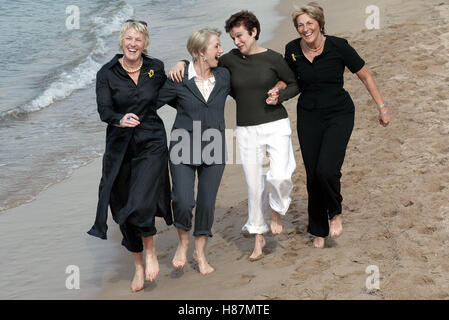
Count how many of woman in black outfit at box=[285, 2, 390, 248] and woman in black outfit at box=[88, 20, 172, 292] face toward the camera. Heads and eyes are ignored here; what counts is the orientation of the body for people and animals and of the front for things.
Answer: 2

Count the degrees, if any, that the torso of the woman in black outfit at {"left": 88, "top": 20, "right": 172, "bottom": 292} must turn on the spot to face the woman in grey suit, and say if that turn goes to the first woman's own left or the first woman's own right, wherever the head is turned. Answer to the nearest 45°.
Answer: approximately 90° to the first woman's own left

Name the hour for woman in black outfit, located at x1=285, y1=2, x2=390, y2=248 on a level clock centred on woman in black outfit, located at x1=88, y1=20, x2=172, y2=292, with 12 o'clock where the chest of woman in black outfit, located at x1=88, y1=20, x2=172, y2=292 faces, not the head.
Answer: woman in black outfit, located at x1=285, y1=2, x2=390, y2=248 is roughly at 9 o'clock from woman in black outfit, located at x1=88, y1=20, x2=172, y2=292.

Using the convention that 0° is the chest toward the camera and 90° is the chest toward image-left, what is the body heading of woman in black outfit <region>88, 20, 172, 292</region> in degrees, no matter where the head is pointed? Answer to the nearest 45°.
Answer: approximately 0°

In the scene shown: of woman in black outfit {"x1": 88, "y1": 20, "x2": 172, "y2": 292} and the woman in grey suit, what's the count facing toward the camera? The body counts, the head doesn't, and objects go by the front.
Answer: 2

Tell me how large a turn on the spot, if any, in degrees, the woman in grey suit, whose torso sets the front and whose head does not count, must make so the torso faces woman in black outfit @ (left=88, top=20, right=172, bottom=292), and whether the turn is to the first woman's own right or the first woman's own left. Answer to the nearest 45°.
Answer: approximately 90° to the first woman's own right

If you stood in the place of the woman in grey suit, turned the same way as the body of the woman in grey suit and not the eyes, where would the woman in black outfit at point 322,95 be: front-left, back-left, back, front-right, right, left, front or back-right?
left

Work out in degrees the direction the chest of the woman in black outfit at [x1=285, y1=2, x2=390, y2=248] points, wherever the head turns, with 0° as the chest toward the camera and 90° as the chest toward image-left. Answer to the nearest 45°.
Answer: approximately 0°

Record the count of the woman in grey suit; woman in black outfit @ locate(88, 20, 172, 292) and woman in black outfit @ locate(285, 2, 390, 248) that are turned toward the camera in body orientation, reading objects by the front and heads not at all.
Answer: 3

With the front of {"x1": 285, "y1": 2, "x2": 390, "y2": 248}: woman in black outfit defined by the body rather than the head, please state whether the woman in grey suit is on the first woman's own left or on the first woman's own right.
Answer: on the first woman's own right
